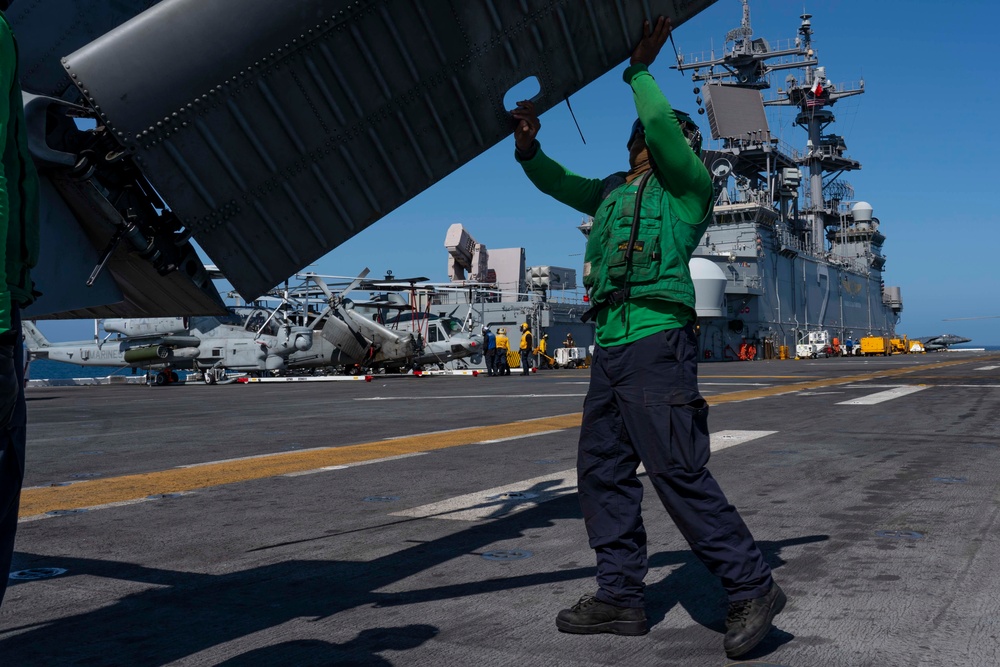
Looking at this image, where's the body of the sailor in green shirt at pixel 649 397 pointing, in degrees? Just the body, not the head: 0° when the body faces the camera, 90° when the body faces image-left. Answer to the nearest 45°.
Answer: approximately 45°

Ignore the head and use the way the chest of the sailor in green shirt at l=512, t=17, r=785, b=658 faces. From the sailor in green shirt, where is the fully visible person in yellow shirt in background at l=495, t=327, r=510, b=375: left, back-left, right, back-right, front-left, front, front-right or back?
back-right

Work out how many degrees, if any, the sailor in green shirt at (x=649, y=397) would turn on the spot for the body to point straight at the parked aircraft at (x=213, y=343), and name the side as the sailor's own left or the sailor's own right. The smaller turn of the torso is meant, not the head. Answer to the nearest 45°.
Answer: approximately 90° to the sailor's own right

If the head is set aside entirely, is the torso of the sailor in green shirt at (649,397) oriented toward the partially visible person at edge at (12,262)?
yes

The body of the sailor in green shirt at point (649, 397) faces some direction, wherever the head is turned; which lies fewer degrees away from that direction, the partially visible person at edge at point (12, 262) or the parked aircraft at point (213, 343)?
the partially visible person at edge

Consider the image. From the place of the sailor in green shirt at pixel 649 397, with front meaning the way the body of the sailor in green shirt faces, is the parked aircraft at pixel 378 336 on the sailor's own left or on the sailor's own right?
on the sailor's own right

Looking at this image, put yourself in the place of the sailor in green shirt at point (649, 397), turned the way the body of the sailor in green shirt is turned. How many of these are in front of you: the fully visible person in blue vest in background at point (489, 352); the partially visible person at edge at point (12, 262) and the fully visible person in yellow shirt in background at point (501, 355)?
1

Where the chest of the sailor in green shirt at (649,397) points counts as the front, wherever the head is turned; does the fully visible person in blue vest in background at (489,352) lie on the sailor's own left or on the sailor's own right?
on the sailor's own right
